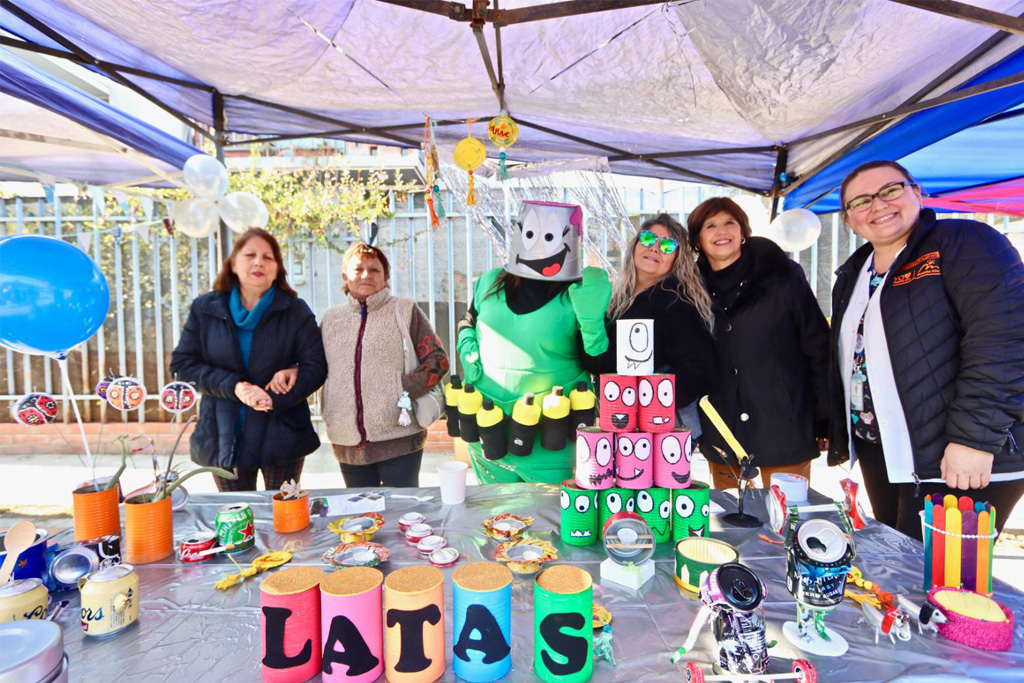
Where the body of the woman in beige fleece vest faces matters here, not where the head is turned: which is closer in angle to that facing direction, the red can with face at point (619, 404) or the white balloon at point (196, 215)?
the red can with face

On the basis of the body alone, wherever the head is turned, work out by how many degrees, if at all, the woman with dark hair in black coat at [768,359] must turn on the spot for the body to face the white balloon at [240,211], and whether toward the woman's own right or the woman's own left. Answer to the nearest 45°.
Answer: approximately 45° to the woman's own right

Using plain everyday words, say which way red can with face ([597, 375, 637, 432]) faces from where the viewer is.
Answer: facing the viewer

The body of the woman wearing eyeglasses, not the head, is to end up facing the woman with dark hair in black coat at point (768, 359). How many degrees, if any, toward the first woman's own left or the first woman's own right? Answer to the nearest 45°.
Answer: approximately 90° to the first woman's own right

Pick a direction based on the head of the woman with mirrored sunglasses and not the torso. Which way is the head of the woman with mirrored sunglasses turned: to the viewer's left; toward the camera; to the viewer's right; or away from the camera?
toward the camera

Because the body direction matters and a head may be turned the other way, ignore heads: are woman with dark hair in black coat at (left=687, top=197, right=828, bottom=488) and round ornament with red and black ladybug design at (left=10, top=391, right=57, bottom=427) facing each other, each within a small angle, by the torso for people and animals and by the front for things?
no

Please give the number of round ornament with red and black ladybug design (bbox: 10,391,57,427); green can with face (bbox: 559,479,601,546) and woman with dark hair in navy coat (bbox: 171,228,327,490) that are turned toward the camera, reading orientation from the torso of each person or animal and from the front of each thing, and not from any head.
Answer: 3

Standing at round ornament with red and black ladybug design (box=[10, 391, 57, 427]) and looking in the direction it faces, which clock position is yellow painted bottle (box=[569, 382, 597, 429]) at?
The yellow painted bottle is roughly at 10 o'clock from the round ornament with red and black ladybug design.

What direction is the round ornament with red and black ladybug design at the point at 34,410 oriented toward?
toward the camera

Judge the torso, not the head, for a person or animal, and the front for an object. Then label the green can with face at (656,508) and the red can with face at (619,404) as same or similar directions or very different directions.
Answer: same or similar directions

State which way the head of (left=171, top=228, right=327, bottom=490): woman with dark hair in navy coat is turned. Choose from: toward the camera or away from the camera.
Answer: toward the camera

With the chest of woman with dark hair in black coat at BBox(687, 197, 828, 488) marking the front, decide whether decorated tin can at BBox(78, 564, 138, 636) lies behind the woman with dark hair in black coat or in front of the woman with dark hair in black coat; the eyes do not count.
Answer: in front

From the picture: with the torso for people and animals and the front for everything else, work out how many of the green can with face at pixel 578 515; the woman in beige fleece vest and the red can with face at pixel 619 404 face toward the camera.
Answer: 3

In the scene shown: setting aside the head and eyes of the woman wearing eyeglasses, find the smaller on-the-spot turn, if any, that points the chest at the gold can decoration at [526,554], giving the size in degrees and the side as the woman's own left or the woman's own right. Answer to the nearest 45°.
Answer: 0° — they already face it

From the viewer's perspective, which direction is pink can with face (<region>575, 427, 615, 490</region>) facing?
toward the camera

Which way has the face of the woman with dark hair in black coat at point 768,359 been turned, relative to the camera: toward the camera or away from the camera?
toward the camera

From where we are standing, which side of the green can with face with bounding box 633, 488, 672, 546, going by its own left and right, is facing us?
front
